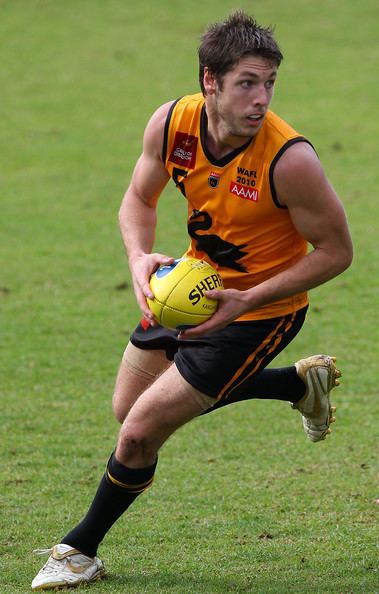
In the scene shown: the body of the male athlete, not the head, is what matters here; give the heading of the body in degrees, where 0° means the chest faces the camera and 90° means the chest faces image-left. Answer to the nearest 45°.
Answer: approximately 45°

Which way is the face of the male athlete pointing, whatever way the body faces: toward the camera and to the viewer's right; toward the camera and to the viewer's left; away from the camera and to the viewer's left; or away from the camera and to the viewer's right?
toward the camera and to the viewer's right
